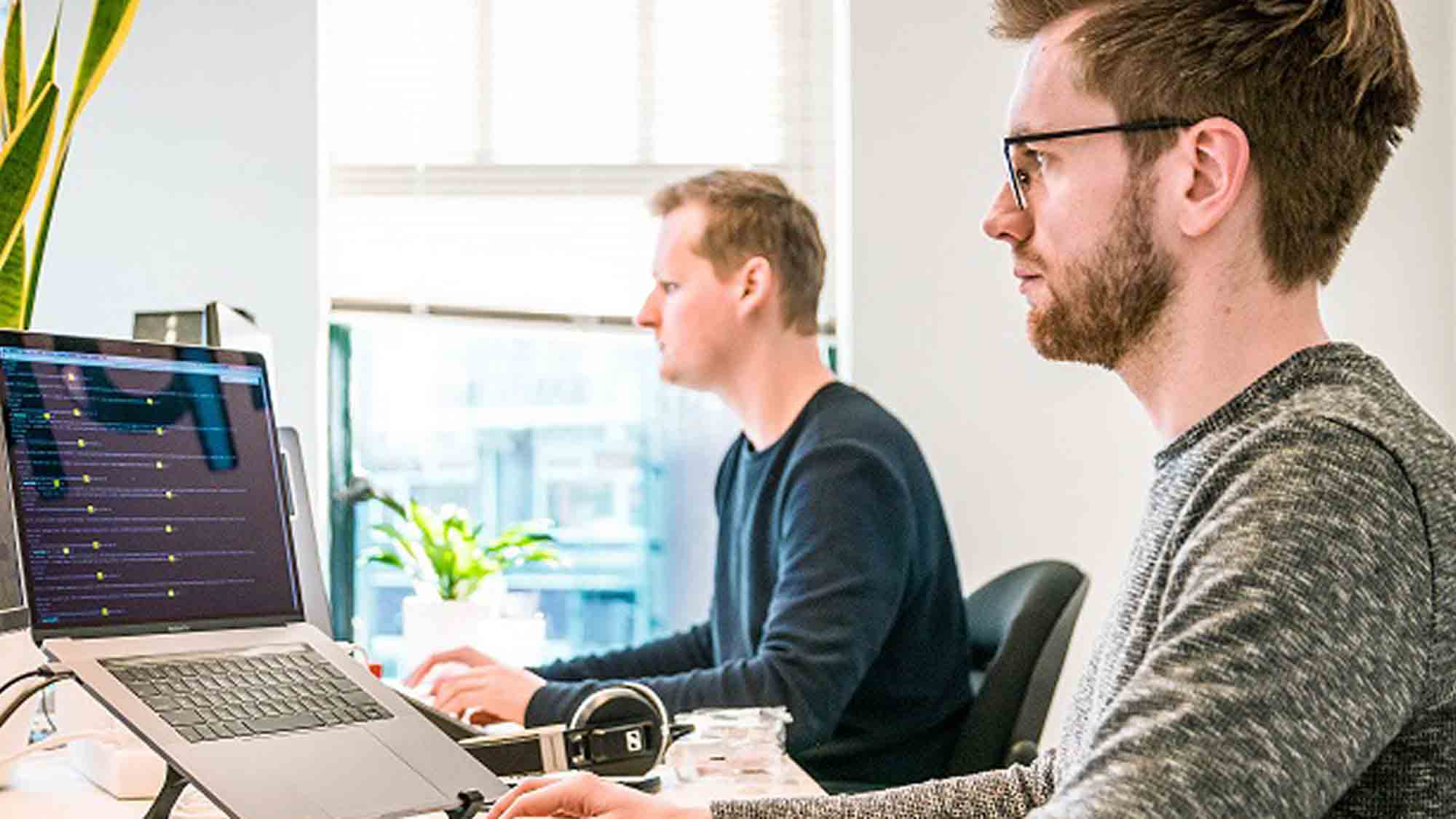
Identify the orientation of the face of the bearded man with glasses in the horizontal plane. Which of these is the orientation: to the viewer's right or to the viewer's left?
to the viewer's left

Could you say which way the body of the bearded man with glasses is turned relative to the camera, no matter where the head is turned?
to the viewer's left

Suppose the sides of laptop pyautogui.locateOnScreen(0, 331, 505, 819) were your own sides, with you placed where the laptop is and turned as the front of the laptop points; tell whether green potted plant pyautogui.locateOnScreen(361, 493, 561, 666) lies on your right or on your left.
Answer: on your left

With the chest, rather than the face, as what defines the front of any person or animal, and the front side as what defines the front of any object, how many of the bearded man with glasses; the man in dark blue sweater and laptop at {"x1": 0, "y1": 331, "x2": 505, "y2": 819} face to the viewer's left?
2

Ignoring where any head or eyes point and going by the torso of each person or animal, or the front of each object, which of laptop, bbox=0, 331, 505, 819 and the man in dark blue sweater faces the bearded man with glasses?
the laptop

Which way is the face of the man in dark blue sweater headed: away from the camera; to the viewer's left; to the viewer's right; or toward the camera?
to the viewer's left

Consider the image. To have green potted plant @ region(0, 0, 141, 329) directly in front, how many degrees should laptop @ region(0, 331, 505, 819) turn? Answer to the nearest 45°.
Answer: approximately 135° to its left

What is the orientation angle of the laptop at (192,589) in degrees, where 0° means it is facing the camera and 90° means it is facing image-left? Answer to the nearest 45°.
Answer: approximately 315°

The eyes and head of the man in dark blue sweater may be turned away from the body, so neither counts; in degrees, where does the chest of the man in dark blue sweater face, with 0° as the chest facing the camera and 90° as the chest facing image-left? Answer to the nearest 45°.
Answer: approximately 90°

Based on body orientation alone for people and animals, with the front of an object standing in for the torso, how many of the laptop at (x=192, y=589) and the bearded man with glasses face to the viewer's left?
1
